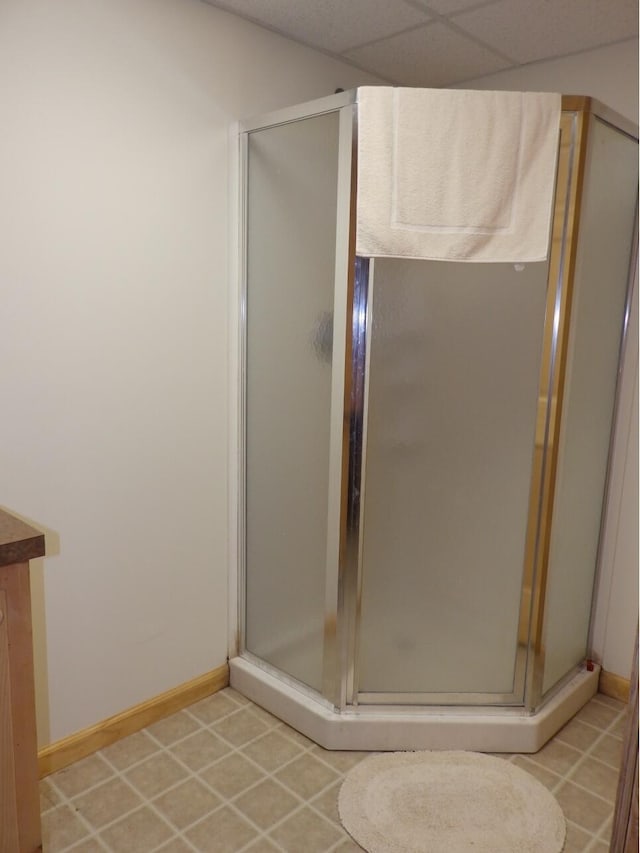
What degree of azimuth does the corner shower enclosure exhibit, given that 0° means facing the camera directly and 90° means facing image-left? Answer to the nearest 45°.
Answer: approximately 0°
